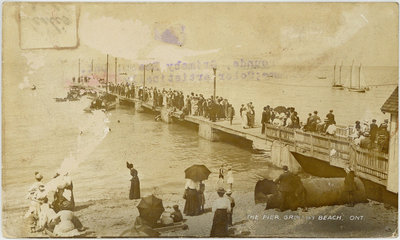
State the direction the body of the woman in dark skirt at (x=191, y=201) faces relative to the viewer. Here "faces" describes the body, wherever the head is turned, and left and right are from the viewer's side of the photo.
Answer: facing away from the viewer

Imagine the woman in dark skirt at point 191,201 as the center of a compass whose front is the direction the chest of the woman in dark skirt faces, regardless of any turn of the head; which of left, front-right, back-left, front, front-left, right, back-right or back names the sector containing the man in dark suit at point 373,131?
right

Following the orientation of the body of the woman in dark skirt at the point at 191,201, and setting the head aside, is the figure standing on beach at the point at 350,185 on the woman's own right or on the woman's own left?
on the woman's own right
